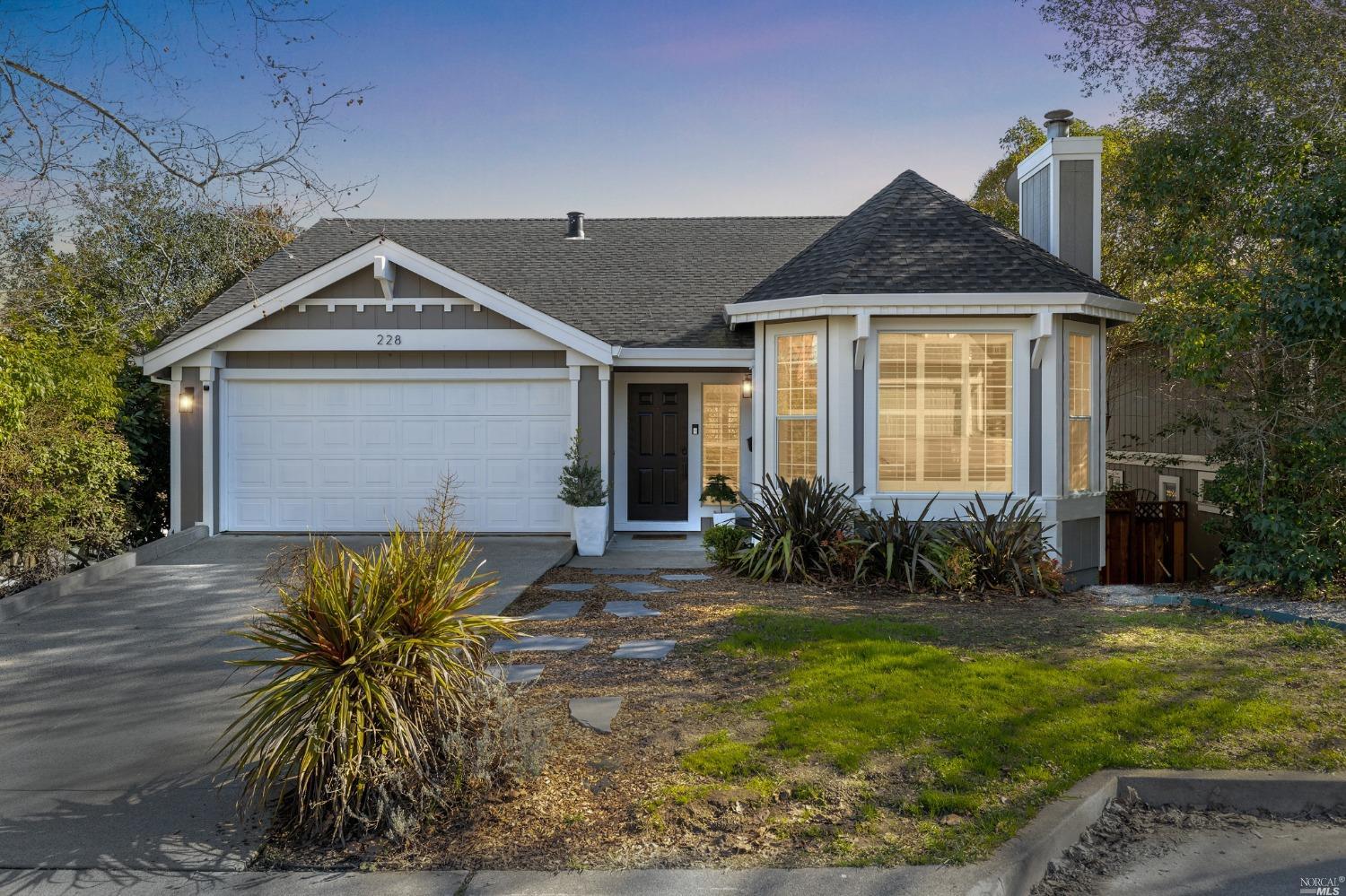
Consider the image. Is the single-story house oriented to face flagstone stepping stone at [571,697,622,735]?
yes

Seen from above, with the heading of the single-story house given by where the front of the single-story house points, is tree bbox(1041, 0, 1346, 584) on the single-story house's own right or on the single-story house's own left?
on the single-story house's own left

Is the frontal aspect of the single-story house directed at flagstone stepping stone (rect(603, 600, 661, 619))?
yes

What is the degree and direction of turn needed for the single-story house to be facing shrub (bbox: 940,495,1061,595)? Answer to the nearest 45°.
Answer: approximately 45° to its left

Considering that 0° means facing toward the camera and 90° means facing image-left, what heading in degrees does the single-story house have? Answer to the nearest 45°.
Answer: approximately 0°
